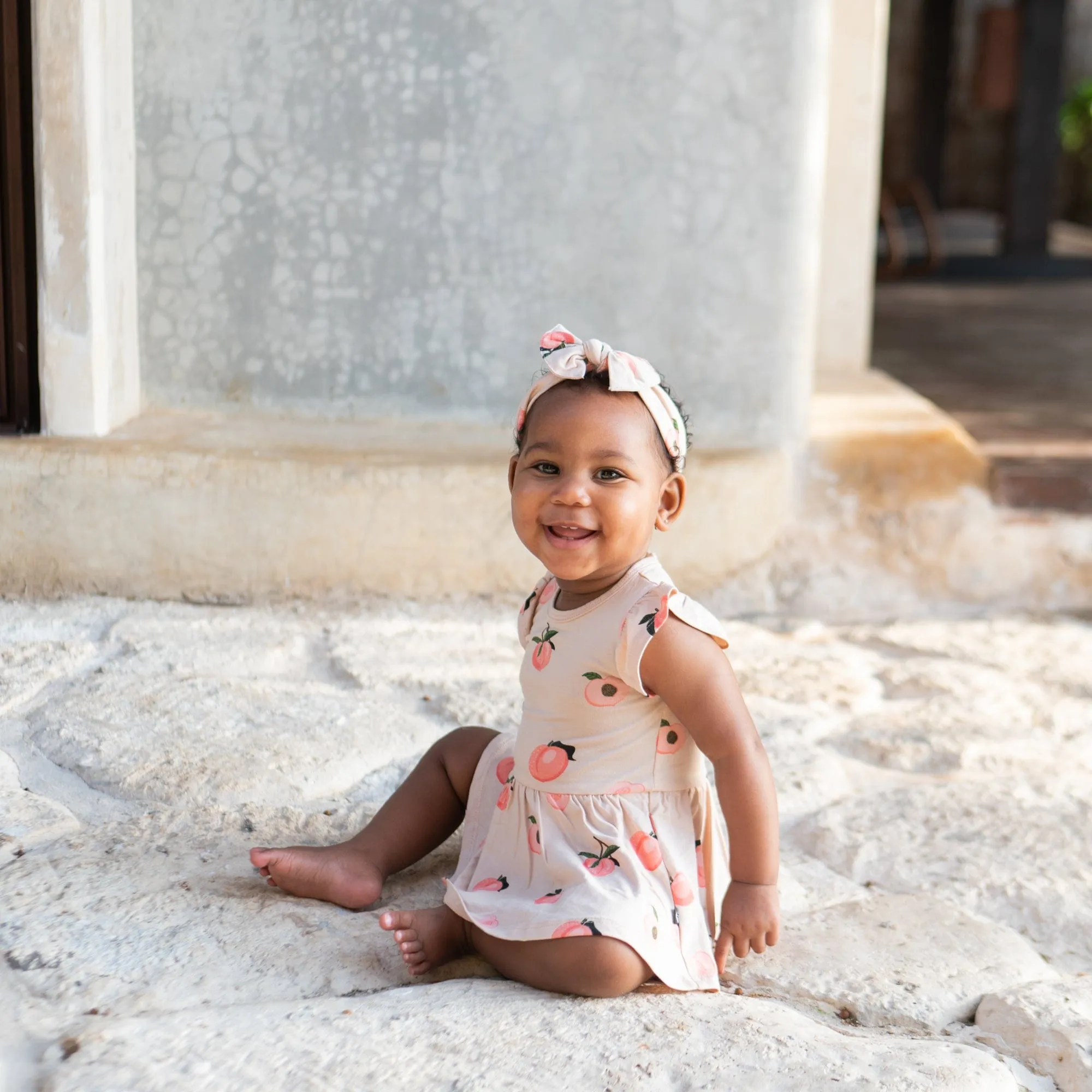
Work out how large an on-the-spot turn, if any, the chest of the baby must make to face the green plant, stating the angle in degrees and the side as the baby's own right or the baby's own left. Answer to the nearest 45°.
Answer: approximately 135° to the baby's own right

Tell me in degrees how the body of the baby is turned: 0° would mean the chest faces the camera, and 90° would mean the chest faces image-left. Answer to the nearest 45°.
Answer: approximately 45°

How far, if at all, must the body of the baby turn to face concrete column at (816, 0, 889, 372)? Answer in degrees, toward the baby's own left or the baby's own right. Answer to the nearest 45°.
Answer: approximately 135° to the baby's own right
